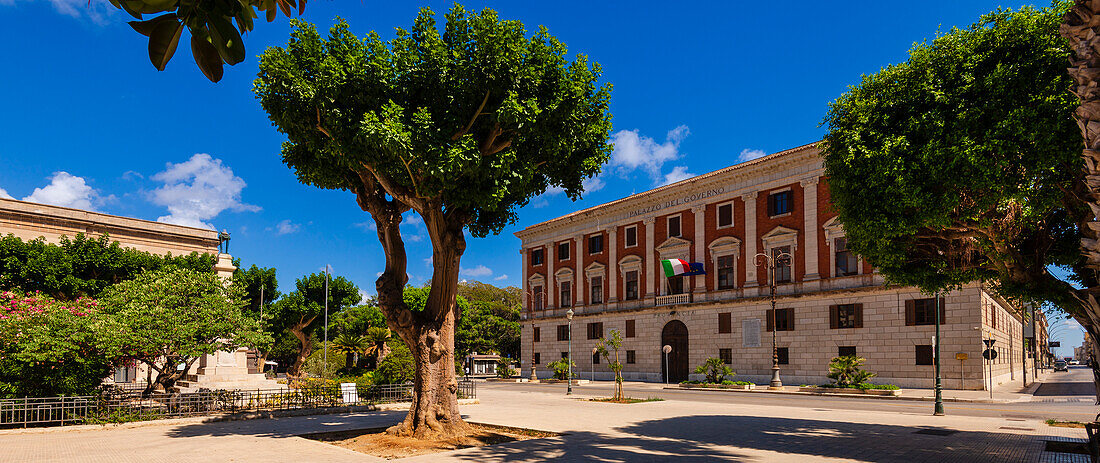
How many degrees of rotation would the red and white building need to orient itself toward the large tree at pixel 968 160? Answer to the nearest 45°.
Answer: approximately 45° to its left

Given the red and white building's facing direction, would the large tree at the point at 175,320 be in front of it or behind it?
in front

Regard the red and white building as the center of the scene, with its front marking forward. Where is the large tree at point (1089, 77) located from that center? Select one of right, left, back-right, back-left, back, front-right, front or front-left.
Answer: front-left

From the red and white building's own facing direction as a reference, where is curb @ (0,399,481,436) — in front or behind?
in front

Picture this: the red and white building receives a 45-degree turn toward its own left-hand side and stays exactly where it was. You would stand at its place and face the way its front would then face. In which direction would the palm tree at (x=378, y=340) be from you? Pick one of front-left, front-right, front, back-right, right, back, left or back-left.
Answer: front-right

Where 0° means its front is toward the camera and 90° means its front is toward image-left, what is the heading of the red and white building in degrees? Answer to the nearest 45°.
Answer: approximately 45°
